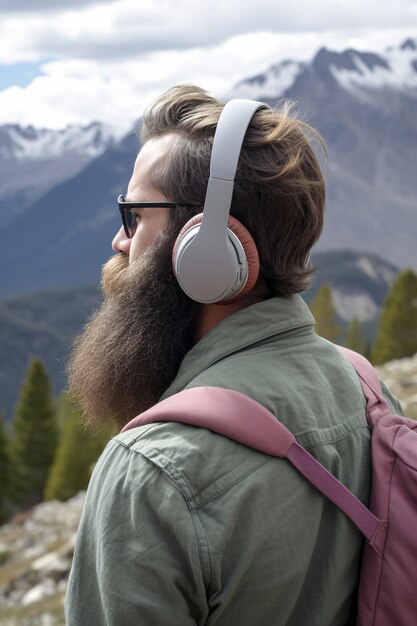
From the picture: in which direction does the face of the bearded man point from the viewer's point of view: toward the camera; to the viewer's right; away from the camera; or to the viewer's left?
to the viewer's left

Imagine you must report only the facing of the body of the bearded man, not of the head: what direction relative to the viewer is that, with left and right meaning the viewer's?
facing away from the viewer and to the left of the viewer
